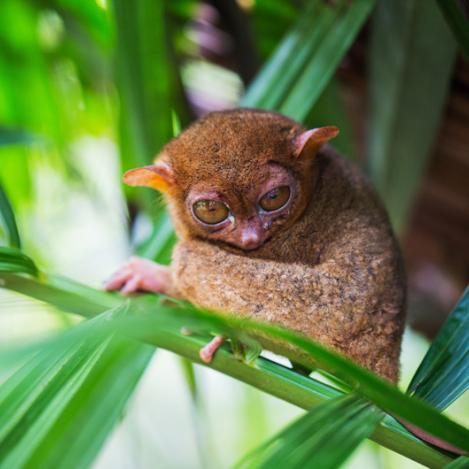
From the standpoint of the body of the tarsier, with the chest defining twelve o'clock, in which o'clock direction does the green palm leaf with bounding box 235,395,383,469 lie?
The green palm leaf is roughly at 10 o'clock from the tarsier.

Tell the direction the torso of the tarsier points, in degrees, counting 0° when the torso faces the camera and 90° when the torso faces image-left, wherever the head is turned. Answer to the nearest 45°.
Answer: approximately 45°

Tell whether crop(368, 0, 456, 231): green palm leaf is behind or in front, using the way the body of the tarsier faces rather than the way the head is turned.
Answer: behind
